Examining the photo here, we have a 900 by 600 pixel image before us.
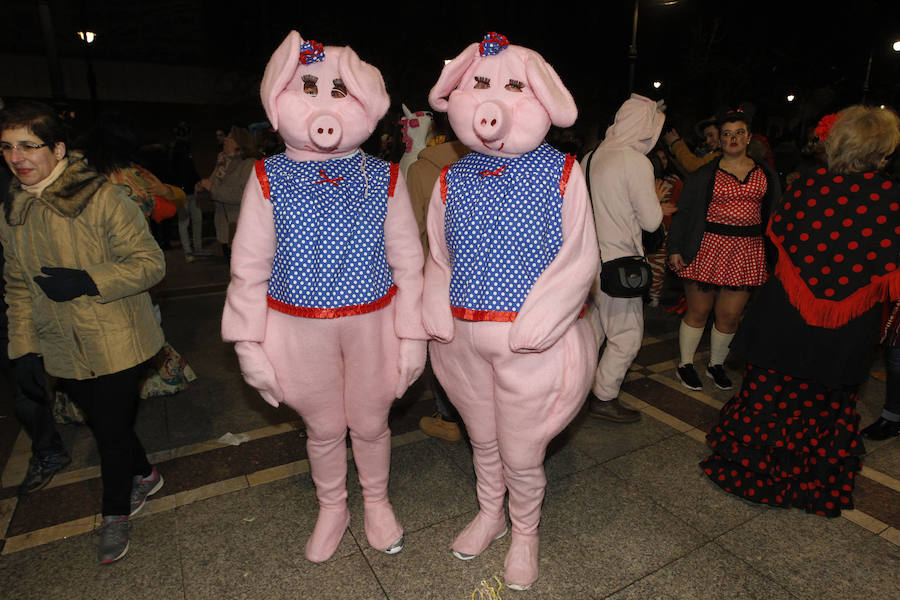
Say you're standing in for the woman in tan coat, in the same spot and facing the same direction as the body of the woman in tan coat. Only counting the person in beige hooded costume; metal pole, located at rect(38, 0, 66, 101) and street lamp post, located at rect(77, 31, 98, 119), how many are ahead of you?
0

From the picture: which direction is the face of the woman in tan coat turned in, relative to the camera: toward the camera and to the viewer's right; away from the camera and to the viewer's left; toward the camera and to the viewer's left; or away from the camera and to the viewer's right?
toward the camera and to the viewer's left

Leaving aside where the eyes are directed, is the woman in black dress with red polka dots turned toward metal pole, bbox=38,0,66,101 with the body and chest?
no

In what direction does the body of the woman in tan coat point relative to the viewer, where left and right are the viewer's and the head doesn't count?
facing the viewer and to the left of the viewer

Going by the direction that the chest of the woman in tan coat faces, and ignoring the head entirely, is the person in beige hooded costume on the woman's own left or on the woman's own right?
on the woman's own left

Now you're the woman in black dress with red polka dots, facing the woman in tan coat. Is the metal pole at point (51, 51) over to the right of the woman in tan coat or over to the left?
right

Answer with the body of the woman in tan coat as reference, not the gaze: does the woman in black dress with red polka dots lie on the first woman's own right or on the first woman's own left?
on the first woman's own left
